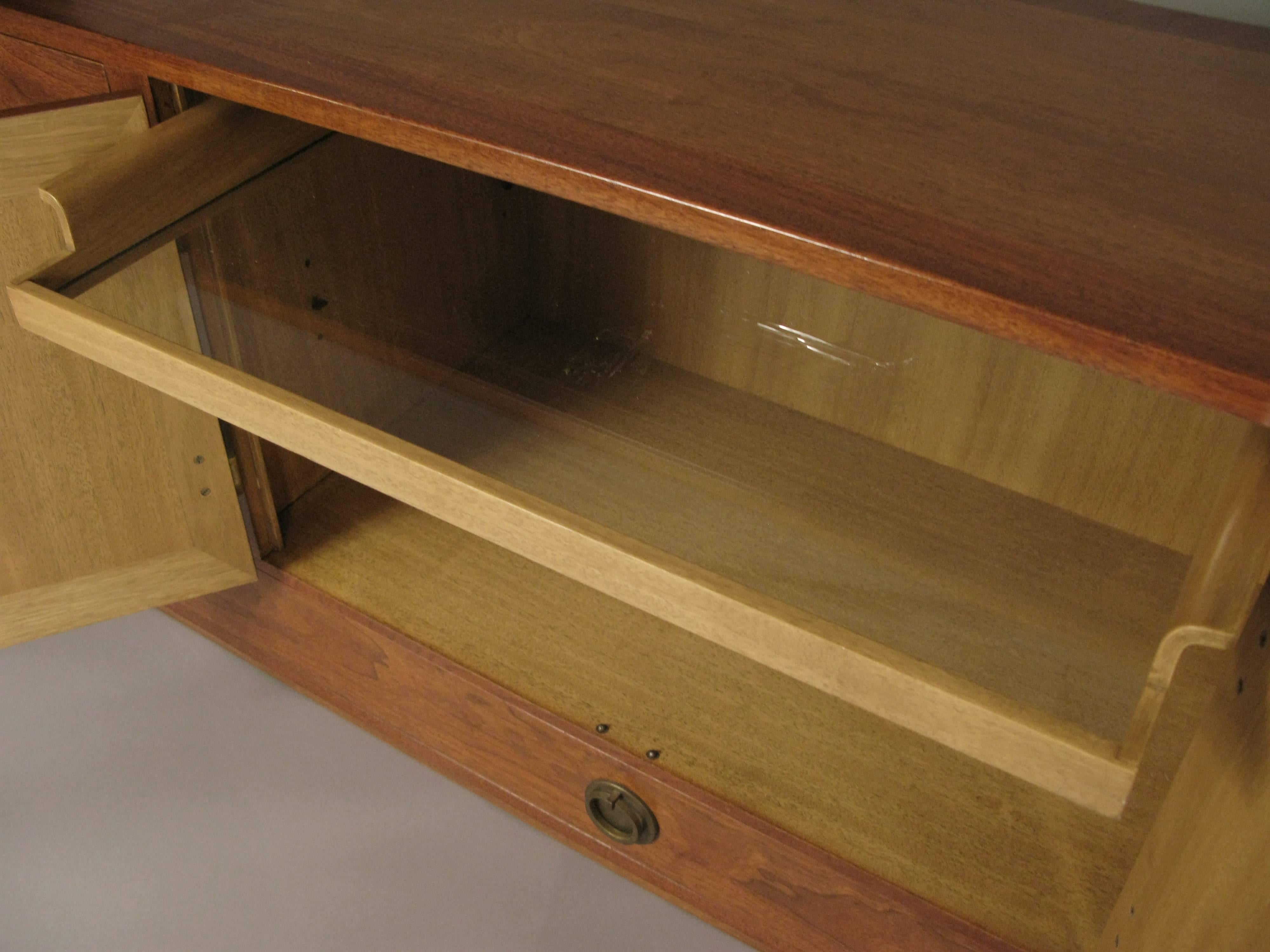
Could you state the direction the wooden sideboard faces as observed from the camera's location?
facing the viewer and to the left of the viewer
